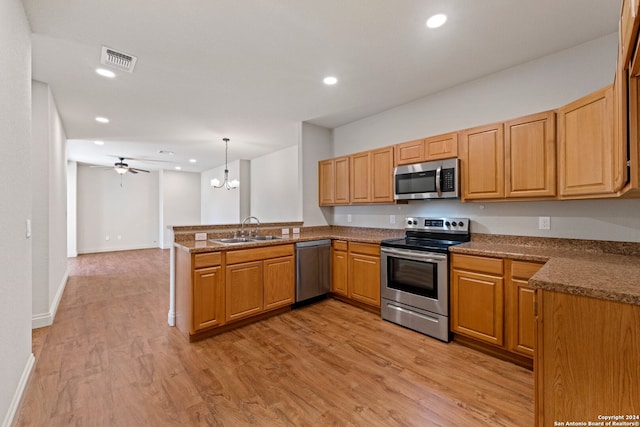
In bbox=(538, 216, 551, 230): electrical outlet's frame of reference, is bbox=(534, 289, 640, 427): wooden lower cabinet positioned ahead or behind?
ahead

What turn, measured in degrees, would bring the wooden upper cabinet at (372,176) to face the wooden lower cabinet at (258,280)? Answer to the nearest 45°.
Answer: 0° — it already faces it

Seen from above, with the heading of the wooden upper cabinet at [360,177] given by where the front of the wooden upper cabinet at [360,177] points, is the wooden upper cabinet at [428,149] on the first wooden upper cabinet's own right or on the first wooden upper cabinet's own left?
on the first wooden upper cabinet's own left

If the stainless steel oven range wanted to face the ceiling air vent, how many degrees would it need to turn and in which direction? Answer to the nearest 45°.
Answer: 0° — it already faces it

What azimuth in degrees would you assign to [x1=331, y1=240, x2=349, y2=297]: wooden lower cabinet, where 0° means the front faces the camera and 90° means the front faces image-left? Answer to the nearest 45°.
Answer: approximately 45°

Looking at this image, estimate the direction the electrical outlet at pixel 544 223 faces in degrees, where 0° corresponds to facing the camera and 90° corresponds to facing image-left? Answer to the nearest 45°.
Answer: approximately 0°

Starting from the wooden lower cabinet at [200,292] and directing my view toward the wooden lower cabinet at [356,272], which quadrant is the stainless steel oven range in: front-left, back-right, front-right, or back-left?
front-right

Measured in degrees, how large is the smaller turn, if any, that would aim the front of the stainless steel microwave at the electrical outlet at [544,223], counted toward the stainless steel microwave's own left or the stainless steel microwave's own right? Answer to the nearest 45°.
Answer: approximately 135° to the stainless steel microwave's own left

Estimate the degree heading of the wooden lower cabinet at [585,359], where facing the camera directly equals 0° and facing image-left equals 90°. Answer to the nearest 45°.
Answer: approximately 90°

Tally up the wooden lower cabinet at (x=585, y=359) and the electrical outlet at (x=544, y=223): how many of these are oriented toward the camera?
1

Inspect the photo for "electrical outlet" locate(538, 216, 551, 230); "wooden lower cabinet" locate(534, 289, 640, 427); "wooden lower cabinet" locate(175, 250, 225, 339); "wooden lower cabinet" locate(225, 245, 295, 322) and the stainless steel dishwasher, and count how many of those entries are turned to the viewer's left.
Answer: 1

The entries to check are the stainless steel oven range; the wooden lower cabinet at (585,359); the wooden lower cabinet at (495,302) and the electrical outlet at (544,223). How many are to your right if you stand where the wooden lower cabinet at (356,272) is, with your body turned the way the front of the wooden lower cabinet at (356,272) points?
0

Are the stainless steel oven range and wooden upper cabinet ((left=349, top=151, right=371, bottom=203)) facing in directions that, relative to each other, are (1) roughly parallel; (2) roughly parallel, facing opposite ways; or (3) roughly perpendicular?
roughly parallel

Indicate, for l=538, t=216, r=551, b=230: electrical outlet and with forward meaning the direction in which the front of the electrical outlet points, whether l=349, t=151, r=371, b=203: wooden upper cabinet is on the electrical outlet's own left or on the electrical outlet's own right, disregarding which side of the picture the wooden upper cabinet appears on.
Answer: on the electrical outlet's own right
